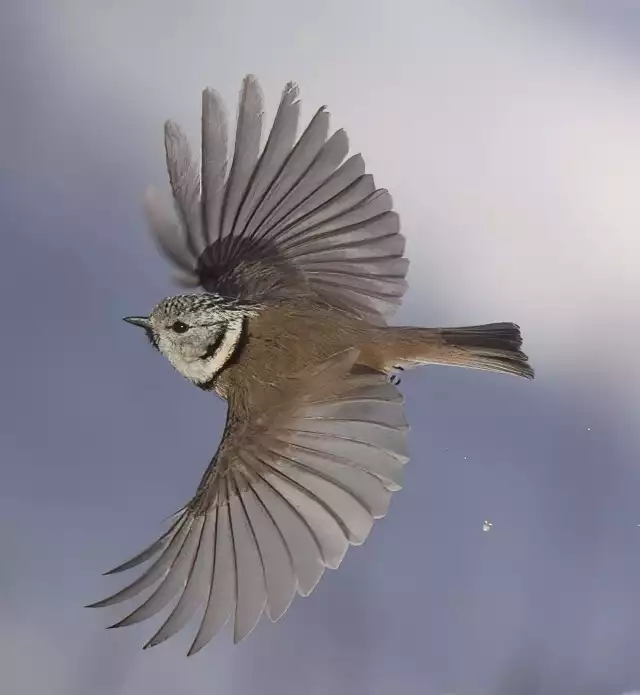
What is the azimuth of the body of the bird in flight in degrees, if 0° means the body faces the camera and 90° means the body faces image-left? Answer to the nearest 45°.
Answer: approximately 90°
